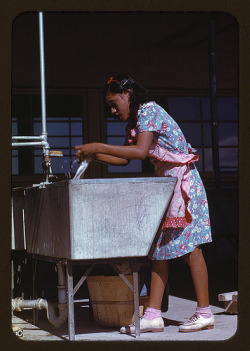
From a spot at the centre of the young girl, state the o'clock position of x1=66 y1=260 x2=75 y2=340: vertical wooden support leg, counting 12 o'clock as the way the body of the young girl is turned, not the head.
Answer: The vertical wooden support leg is roughly at 11 o'clock from the young girl.

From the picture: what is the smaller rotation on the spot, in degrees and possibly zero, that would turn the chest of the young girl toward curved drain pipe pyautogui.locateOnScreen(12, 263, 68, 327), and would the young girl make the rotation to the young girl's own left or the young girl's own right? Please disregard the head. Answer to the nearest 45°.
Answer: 0° — they already face it

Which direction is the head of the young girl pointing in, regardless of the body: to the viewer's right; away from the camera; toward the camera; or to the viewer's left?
to the viewer's left

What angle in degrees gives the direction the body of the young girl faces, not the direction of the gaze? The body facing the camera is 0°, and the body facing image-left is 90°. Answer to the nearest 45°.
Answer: approximately 90°

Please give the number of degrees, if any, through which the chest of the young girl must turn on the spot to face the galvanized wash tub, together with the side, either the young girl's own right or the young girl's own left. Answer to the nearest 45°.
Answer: approximately 45° to the young girl's own left
